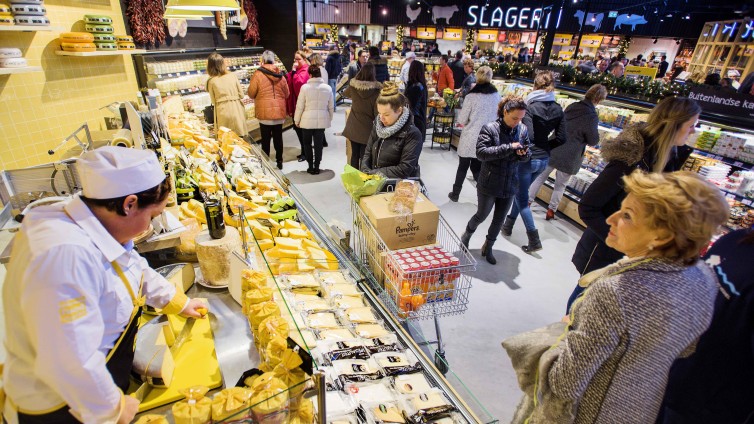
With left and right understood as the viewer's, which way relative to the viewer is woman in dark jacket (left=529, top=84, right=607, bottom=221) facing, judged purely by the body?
facing away from the viewer and to the right of the viewer

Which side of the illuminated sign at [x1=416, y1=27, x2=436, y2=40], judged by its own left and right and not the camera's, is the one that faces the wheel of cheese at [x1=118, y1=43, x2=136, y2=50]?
front

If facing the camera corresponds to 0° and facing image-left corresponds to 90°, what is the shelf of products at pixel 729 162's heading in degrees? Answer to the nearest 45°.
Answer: approximately 45°

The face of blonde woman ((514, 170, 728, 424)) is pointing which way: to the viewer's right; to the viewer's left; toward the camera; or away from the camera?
to the viewer's left

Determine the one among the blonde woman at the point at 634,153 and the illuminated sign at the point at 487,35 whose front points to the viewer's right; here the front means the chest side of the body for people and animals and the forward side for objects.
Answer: the blonde woman

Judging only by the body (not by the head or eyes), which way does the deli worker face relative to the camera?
to the viewer's right

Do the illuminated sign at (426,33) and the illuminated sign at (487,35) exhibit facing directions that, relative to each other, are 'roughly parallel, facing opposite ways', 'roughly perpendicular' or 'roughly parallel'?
roughly parallel

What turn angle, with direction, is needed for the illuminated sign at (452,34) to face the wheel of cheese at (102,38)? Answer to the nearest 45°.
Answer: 0° — it already faces it

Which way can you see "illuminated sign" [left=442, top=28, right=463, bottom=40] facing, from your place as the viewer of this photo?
facing the viewer

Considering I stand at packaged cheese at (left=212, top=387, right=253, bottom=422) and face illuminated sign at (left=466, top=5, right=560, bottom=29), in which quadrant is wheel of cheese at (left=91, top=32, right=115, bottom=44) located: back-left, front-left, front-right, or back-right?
front-left

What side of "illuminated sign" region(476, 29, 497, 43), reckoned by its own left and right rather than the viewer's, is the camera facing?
front

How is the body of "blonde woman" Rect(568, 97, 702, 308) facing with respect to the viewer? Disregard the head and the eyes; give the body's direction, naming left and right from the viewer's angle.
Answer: facing to the right of the viewer

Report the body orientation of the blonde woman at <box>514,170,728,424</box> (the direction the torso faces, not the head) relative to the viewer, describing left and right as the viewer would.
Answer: facing away from the viewer and to the left of the viewer

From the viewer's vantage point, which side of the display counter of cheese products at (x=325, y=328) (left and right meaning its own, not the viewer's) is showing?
right

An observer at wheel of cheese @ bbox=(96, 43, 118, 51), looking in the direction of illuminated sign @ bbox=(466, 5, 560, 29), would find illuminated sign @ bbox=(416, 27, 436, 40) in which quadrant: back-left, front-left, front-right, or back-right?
front-left

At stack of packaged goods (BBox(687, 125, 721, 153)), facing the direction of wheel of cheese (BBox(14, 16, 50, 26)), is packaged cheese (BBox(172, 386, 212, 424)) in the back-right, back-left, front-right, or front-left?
front-left

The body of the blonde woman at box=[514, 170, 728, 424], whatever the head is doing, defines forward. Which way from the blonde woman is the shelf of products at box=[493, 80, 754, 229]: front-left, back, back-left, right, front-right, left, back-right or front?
front-right

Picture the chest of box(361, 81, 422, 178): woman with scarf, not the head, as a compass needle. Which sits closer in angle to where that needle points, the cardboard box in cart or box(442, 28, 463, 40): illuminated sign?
the cardboard box in cart

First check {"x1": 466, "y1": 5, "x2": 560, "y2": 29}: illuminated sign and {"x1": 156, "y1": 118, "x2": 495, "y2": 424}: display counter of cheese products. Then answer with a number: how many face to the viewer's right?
1

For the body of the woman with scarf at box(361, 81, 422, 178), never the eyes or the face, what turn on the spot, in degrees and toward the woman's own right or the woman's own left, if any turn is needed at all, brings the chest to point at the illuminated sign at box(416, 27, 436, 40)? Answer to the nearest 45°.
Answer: approximately 135° to the woman's own right

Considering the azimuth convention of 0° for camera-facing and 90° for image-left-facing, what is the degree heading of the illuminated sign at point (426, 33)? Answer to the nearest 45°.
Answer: approximately 0°

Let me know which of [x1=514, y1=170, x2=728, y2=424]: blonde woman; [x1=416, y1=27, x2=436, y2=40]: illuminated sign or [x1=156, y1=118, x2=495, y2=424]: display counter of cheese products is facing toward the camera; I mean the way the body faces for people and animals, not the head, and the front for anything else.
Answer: the illuminated sign
